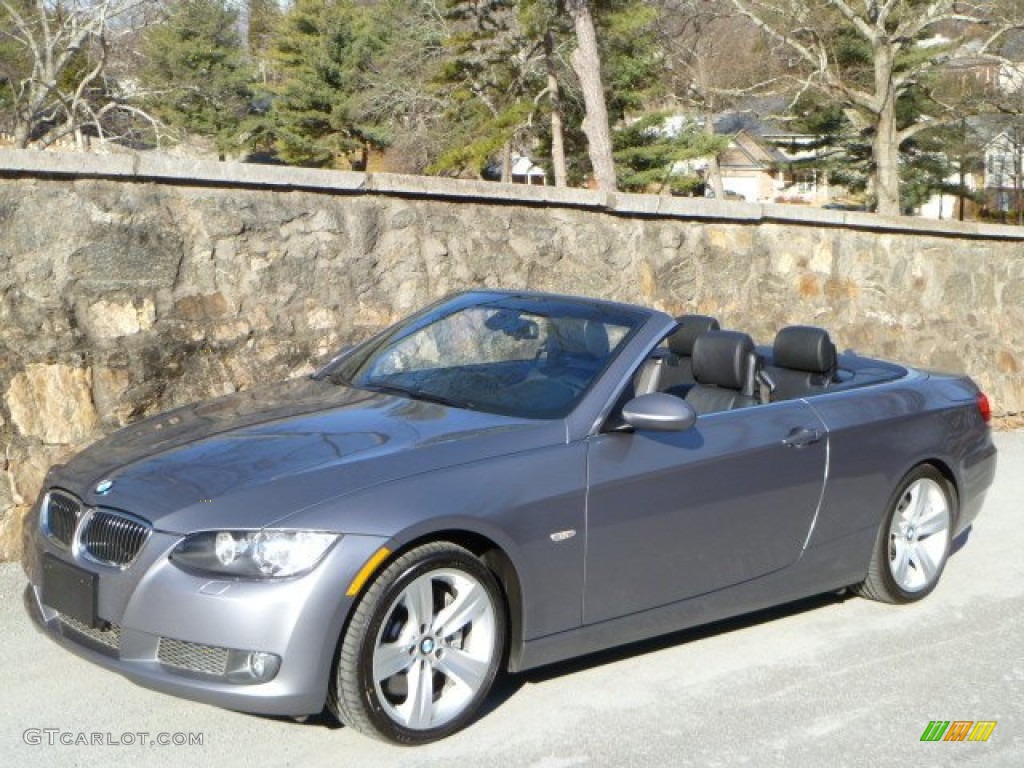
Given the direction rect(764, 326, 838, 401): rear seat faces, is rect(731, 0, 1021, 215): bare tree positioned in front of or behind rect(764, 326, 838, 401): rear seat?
behind

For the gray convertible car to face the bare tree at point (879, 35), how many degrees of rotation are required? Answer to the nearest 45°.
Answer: approximately 135° to its right

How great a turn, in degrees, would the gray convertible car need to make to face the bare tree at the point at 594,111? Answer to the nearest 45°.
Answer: approximately 135° to its right

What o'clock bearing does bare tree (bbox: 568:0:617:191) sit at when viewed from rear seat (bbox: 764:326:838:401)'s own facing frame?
The bare tree is roughly at 4 o'clock from the rear seat.

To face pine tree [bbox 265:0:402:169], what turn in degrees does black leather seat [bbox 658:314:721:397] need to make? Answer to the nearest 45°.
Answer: approximately 135° to its right

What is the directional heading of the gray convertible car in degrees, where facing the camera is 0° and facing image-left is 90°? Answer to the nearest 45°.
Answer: approximately 45°

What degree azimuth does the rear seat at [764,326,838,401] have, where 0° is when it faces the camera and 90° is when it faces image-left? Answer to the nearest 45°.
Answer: approximately 45°
